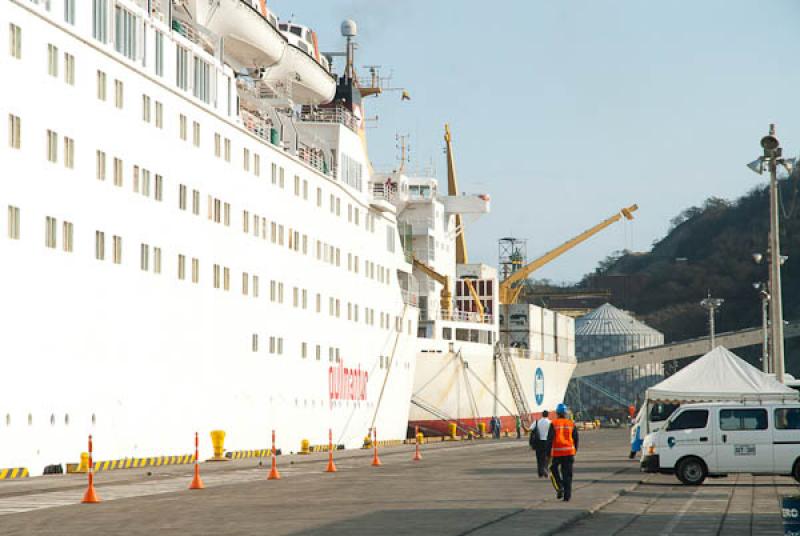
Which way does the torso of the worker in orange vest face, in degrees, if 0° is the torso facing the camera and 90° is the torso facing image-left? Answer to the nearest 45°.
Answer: approximately 180°

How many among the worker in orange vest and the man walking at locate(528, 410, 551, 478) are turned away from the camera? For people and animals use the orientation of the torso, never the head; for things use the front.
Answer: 2

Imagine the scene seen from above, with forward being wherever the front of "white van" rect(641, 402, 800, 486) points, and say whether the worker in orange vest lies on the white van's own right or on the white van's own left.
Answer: on the white van's own left

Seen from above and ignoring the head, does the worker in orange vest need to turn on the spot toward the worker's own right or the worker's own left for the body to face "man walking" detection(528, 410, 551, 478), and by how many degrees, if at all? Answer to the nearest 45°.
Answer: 0° — they already face them

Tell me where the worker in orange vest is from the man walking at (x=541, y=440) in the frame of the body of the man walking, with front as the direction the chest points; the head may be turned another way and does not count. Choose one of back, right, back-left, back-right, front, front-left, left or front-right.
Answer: back

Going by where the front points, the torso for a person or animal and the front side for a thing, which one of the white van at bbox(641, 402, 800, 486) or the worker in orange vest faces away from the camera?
the worker in orange vest

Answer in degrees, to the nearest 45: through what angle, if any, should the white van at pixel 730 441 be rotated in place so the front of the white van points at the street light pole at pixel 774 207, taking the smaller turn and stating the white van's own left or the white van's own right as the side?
approximately 90° to the white van's own right

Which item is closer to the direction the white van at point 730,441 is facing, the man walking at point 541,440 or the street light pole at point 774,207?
the man walking

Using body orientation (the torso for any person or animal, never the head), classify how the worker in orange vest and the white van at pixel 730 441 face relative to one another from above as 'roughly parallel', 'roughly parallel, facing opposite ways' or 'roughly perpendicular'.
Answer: roughly perpendicular

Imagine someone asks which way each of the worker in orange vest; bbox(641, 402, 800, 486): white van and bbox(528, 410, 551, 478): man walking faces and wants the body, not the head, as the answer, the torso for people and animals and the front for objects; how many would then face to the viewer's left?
1

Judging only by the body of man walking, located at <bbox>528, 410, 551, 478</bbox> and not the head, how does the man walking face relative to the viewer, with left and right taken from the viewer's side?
facing away from the viewer

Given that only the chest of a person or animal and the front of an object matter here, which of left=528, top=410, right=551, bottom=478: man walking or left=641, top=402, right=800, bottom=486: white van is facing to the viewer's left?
the white van

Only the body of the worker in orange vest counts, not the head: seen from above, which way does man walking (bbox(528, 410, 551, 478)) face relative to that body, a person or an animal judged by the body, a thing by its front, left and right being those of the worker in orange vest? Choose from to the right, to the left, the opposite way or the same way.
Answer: the same way

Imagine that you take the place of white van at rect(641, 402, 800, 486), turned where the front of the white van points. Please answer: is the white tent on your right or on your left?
on your right

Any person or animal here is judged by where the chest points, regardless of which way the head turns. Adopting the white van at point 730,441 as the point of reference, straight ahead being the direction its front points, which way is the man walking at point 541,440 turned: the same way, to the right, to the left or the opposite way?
to the right

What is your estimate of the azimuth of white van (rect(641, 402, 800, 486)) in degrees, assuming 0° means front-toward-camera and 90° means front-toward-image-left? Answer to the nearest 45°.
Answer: approximately 90°
